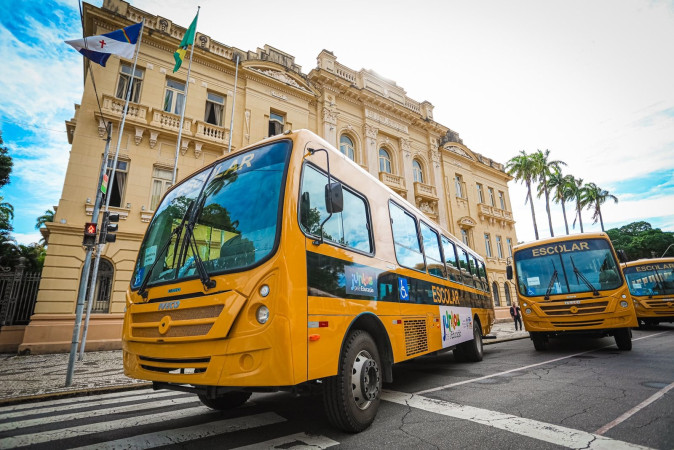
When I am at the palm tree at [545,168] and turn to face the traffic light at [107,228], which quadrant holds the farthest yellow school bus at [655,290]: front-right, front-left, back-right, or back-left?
front-left

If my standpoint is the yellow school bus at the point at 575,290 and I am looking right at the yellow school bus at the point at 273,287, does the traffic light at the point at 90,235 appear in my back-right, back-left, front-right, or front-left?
front-right

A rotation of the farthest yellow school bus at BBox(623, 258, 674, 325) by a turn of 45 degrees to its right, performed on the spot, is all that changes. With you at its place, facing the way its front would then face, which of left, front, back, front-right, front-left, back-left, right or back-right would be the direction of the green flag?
front

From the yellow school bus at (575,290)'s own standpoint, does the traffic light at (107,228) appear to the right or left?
on its right

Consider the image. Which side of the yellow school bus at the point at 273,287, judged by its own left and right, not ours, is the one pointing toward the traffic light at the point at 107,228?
right

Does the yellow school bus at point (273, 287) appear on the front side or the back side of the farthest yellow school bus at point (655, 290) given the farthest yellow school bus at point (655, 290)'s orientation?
on the front side

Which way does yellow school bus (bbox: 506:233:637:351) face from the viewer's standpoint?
toward the camera

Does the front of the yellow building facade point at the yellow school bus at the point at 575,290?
yes

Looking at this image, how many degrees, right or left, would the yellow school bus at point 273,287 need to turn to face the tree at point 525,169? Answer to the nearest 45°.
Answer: approximately 180°

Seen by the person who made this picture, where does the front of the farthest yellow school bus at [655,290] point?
facing the viewer

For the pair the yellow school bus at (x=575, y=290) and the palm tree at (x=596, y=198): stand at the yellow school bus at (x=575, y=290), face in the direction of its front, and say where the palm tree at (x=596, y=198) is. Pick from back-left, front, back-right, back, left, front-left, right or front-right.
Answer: back
